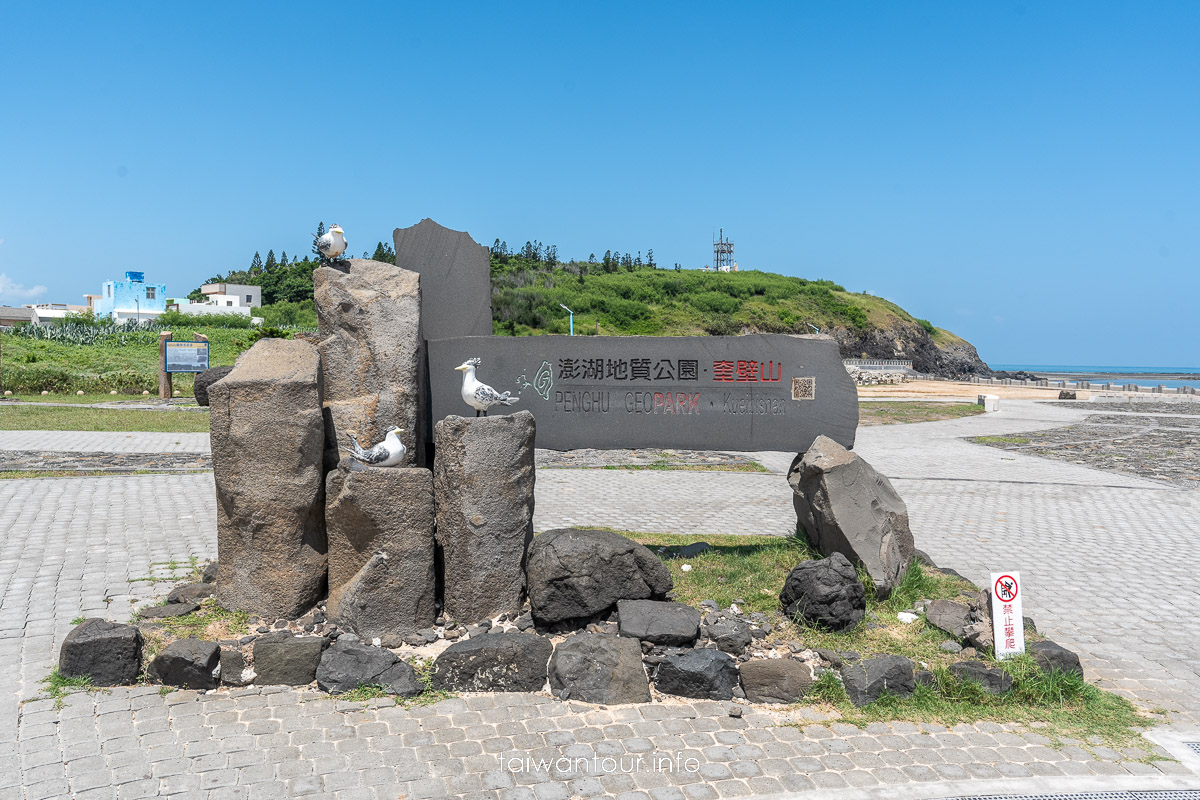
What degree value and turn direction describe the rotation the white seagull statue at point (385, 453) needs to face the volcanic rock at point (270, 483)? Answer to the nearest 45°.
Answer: approximately 135° to its left

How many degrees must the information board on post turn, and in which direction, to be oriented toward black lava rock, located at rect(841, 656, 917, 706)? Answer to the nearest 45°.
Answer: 0° — it already faces it

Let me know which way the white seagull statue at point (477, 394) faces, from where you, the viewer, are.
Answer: facing to the left of the viewer

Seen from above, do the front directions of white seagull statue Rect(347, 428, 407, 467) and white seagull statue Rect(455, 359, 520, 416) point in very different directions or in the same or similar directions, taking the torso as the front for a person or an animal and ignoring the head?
very different directions

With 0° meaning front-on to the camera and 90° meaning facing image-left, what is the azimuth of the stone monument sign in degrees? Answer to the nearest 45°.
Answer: approximately 0°

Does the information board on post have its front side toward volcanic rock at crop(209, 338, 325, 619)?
yes

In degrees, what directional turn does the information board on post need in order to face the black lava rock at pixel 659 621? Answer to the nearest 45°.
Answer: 0° — it already faces it

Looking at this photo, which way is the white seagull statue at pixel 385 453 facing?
to the viewer's right

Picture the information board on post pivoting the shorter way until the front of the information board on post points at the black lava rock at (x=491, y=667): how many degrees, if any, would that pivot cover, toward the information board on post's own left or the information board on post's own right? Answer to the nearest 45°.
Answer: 0° — it already faces it

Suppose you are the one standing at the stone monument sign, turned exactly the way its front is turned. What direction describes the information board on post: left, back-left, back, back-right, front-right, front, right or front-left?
back-right

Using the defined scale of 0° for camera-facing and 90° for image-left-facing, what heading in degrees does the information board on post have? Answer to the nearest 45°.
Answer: approximately 0°

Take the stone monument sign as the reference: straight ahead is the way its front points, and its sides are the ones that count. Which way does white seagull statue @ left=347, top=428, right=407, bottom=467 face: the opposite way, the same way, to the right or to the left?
to the left
